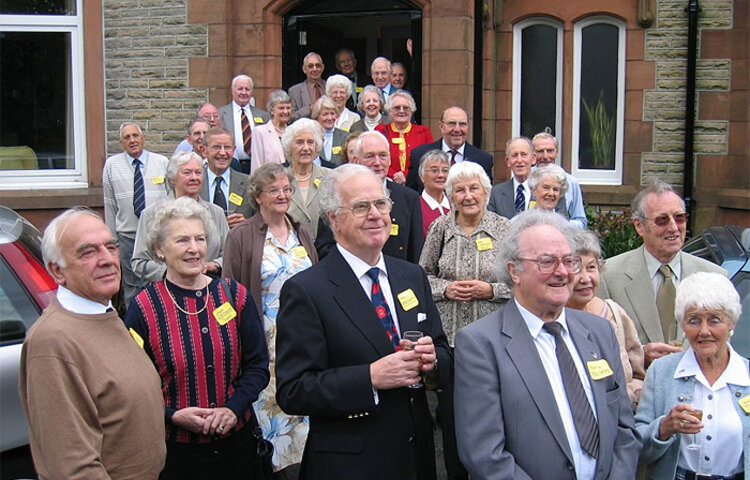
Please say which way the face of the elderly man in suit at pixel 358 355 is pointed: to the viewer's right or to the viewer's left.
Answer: to the viewer's right

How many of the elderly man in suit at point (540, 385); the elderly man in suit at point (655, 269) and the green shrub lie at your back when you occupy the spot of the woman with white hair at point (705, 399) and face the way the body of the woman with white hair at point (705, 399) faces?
2

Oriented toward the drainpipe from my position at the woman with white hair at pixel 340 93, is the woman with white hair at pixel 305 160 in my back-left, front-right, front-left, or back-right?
back-right

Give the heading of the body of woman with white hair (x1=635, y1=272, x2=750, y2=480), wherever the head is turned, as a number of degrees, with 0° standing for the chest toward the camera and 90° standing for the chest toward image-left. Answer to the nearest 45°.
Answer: approximately 0°

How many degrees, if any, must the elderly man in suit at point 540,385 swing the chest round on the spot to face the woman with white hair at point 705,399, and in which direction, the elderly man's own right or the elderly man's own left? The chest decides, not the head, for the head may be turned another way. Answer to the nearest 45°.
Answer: approximately 90° to the elderly man's own left

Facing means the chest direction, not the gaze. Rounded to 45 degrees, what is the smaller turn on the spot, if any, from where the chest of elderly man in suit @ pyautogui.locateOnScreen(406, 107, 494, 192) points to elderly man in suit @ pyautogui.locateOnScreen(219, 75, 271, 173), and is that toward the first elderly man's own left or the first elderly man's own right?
approximately 135° to the first elderly man's own right

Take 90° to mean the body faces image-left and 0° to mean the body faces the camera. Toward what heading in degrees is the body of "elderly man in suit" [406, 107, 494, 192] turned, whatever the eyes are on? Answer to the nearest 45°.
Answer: approximately 0°

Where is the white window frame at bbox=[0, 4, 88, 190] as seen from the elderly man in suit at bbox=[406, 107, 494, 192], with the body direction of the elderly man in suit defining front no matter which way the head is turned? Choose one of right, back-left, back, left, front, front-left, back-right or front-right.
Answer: back-right

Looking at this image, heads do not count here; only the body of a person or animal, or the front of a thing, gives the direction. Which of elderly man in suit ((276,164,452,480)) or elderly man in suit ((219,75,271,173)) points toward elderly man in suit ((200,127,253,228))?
elderly man in suit ((219,75,271,173))

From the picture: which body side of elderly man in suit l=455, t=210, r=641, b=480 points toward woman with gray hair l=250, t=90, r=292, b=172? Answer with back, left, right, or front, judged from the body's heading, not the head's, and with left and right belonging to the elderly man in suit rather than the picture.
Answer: back

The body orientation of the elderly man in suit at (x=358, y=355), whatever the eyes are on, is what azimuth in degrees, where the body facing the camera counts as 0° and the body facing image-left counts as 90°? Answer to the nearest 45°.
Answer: approximately 315°
